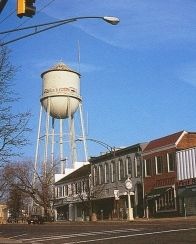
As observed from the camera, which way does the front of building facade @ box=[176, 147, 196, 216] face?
facing the viewer and to the left of the viewer

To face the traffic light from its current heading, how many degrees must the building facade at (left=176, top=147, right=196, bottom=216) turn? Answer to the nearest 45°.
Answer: approximately 45° to its left
